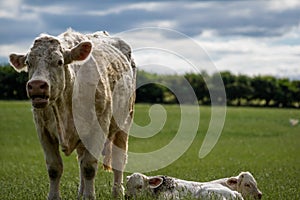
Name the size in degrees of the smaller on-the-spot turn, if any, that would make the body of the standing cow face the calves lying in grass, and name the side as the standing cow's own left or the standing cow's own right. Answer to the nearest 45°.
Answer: approximately 135° to the standing cow's own left

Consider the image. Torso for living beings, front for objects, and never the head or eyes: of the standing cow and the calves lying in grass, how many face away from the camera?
0

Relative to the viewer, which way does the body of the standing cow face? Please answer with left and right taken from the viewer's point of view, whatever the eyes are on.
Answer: facing the viewer and to the left of the viewer

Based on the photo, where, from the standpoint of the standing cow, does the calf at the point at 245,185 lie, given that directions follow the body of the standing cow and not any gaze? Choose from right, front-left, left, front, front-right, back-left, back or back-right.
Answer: back-left
